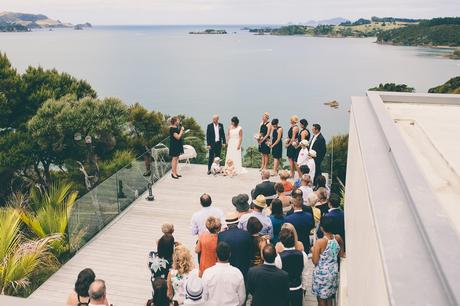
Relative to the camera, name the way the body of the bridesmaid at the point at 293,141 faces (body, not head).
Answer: to the viewer's left

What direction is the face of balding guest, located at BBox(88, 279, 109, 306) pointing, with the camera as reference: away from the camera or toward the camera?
away from the camera

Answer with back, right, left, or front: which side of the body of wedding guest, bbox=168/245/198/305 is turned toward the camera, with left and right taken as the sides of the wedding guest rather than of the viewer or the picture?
back

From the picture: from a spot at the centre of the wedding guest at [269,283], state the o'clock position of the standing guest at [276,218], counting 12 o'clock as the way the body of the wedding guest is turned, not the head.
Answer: The standing guest is roughly at 12 o'clock from the wedding guest.

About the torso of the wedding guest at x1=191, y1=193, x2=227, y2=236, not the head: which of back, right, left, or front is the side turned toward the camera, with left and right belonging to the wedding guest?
back

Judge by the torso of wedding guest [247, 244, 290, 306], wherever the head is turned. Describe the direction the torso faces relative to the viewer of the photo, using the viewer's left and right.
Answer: facing away from the viewer

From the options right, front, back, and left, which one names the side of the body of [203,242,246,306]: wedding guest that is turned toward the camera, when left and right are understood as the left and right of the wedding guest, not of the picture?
back

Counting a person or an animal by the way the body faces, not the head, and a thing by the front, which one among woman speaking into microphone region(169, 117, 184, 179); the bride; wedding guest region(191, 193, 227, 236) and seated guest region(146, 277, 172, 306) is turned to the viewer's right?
the woman speaking into microphone

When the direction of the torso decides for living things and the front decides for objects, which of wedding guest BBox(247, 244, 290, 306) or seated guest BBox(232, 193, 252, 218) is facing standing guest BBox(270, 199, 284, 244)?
the wedding guest

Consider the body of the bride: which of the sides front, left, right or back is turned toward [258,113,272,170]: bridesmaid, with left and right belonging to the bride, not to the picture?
left

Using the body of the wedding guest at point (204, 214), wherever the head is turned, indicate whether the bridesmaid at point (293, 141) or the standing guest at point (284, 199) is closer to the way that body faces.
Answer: the bridesmaid

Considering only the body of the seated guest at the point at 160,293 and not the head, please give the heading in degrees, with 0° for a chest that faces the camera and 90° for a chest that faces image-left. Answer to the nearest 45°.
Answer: approximately 180°

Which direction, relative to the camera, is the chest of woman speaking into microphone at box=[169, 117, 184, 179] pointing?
to the viewer's right

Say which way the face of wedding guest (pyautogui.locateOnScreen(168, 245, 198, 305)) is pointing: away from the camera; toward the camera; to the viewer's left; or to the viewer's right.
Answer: away from the camera

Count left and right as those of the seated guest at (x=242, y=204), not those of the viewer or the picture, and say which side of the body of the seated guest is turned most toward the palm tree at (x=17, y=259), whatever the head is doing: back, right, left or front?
left

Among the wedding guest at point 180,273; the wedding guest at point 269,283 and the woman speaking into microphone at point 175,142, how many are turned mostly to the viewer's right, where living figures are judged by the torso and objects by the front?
1

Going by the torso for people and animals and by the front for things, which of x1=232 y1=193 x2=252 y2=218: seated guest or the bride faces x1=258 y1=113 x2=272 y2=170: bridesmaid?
the seated guest

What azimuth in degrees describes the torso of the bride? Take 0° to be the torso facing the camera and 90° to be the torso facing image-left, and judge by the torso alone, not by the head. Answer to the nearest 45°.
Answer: approximately 45°
